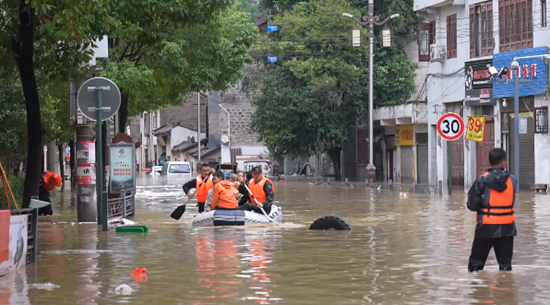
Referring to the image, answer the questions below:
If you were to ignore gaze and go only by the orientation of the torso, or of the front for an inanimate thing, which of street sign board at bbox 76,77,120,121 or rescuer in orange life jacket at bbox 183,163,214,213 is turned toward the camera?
the rescuer in orange life jacket

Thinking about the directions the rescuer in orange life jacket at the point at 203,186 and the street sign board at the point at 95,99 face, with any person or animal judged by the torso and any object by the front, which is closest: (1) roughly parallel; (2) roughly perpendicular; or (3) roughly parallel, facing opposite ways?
roughly parallel, facing opposite ways

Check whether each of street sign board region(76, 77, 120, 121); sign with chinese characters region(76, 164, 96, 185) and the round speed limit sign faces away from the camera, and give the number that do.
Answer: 1

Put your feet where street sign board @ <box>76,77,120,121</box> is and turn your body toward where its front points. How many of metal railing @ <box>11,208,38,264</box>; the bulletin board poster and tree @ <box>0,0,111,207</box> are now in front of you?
1

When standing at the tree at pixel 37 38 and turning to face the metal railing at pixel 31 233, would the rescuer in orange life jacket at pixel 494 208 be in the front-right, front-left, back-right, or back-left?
front-left

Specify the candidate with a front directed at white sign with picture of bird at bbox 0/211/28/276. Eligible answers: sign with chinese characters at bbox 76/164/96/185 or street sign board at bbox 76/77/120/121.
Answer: sign with chinese characters at bbox 76/164/96/185

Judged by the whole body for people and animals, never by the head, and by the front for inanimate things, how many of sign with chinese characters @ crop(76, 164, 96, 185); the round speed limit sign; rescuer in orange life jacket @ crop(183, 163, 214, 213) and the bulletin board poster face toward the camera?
4

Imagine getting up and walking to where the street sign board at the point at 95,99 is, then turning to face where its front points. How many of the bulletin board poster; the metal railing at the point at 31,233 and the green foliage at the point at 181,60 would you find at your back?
1

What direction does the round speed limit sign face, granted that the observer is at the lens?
facing the viewer

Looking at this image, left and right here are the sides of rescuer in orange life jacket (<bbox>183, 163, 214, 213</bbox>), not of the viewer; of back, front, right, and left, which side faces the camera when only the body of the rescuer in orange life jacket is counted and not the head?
front

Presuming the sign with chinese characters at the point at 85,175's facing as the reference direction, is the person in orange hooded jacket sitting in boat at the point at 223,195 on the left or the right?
on its left

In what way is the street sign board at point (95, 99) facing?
away from the camera

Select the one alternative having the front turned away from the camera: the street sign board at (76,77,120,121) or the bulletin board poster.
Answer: the street sign board

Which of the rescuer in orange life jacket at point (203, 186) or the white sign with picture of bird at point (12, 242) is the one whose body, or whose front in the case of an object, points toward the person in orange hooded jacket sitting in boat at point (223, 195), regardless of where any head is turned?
the rescuer in orange life jacket at point (203, 186)

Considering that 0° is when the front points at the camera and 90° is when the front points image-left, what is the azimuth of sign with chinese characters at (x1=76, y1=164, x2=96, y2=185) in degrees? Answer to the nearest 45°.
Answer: approximately 0°

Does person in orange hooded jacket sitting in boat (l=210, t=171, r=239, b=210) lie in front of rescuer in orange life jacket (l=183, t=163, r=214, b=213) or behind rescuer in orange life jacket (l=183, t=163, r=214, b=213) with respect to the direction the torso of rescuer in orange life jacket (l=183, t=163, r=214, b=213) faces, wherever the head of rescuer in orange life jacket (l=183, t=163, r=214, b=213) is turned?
in front
